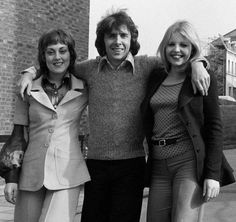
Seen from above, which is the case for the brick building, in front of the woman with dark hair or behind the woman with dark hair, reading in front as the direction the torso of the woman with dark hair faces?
behind

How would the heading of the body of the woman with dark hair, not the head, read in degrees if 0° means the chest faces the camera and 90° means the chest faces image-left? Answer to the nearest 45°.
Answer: approximately 0°
